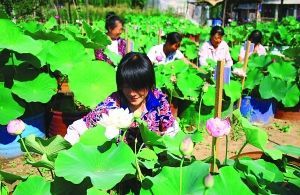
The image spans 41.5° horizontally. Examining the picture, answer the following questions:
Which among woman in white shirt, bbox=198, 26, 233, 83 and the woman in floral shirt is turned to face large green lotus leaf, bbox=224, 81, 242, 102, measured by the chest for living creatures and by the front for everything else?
the woman in white shirt

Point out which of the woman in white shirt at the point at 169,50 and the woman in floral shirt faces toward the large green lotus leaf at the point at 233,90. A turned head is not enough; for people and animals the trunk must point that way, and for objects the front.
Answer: the woman in white shirt

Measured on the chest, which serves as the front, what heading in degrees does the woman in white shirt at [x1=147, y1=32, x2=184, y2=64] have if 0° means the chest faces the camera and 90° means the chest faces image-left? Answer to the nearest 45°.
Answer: approximately 315°

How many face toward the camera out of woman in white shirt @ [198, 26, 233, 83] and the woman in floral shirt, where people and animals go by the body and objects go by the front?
2

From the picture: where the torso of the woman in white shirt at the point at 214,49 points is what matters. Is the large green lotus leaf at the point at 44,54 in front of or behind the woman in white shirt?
in front

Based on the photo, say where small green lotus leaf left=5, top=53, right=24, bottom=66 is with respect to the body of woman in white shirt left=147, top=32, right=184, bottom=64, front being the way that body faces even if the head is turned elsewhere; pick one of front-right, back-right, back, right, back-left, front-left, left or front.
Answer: right

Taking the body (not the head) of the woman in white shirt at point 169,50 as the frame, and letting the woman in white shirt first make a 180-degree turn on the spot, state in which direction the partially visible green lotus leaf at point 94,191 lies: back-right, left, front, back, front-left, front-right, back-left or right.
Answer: back-left

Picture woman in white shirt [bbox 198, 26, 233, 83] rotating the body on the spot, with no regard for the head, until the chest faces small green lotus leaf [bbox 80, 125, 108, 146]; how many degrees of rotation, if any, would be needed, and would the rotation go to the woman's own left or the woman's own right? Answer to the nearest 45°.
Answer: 0° — they already face it

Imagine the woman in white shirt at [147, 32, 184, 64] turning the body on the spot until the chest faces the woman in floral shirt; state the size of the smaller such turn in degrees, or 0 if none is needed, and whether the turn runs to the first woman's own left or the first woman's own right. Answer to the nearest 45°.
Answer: approximately 45° to the first woman's own right

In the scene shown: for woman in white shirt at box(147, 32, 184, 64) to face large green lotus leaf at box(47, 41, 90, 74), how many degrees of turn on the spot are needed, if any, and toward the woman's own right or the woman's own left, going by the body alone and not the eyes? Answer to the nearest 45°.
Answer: approximately 90° to the woman's own right

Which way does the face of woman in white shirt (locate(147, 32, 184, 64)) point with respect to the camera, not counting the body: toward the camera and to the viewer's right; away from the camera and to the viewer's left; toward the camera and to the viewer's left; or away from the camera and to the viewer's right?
toward the camera and to the viewer's right

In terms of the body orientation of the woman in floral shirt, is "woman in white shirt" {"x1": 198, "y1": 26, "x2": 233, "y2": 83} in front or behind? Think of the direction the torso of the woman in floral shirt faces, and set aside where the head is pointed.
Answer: behind

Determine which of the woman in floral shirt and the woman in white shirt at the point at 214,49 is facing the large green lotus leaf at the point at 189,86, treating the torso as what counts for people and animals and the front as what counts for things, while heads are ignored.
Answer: the woman in white shirt
